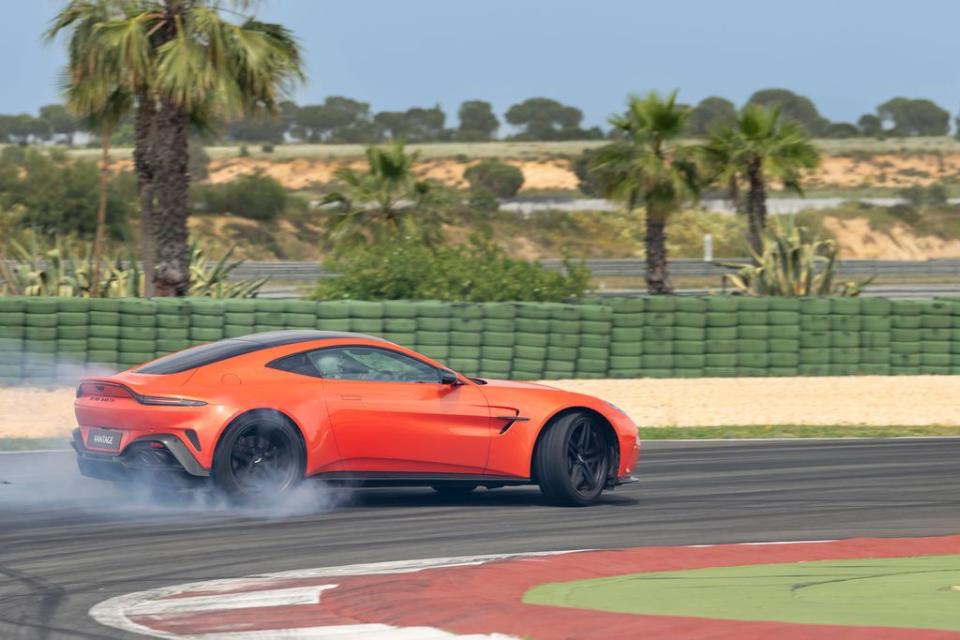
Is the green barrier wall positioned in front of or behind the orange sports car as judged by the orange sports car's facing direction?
in front

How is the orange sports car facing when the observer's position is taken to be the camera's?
facing away from the viewer and to the right of the viewer

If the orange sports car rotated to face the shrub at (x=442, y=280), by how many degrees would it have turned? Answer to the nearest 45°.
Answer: approximately 45° to its left

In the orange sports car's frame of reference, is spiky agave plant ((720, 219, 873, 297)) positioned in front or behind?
in front
